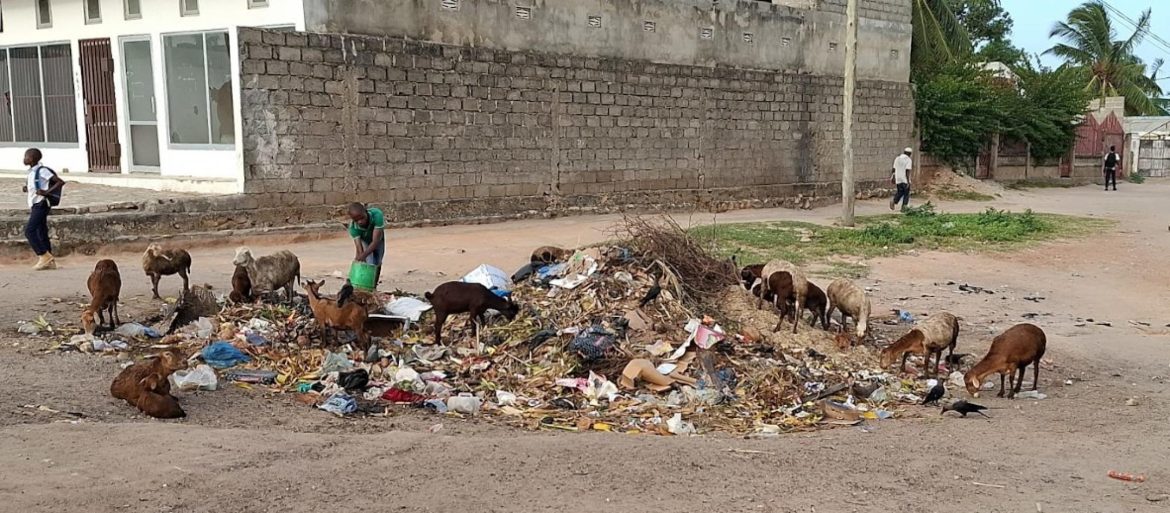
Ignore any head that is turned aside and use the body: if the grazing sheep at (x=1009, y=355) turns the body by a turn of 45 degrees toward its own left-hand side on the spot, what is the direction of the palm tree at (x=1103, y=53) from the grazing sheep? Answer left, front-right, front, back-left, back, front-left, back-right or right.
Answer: back

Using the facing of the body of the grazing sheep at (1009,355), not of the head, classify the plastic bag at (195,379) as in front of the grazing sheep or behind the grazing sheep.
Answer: in front

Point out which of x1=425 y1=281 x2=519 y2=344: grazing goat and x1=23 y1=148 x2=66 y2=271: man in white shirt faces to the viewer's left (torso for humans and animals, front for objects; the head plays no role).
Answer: the man in white shirt

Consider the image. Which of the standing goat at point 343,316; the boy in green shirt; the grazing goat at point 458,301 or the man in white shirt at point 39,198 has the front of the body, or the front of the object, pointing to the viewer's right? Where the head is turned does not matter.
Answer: the grazing goat at point 458,301

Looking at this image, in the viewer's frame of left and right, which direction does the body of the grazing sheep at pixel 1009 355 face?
facing the viewer and to the left of the viewer

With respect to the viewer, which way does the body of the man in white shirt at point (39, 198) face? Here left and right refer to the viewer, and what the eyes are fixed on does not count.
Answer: facing to the left of the viewer

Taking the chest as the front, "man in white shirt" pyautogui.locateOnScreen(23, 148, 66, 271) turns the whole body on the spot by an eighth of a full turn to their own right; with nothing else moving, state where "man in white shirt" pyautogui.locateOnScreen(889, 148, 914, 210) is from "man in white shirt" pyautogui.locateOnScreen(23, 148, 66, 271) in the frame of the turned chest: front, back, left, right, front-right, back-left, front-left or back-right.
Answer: back-right

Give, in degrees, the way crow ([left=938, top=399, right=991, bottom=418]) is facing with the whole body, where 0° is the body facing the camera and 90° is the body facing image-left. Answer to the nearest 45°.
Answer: approximately 90°

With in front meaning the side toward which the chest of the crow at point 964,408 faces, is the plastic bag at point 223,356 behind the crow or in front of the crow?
in front

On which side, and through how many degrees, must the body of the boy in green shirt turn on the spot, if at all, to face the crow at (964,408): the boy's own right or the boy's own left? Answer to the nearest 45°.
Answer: approximately 90° to the boy's own left

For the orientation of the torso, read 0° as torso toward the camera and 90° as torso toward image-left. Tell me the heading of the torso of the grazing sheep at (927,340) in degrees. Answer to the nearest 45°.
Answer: approximately 45°

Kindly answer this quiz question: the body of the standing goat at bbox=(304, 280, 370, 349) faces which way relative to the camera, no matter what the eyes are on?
to the viewer's left

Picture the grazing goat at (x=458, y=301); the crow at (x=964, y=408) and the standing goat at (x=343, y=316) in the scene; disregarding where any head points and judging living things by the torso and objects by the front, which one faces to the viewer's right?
the grazing goat at (x=458, y=301)

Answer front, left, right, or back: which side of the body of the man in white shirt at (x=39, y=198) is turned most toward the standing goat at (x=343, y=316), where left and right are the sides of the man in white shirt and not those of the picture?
left
